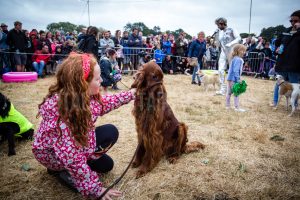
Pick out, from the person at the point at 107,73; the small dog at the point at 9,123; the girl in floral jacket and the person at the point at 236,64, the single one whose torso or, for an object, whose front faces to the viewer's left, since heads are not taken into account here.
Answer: the small dog

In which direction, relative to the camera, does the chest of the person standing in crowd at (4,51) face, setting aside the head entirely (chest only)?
toward the camera

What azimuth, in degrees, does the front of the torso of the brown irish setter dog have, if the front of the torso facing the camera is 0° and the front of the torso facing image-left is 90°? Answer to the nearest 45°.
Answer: approximately 45°

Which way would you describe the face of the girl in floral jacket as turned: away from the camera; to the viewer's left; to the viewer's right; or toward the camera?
to the viewer's right

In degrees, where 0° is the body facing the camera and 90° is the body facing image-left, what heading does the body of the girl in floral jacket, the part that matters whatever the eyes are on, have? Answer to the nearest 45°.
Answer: approximately 270°

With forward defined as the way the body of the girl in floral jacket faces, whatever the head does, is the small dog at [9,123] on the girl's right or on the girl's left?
on the girl's left

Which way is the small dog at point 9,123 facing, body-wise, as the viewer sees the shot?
to the viewer's left

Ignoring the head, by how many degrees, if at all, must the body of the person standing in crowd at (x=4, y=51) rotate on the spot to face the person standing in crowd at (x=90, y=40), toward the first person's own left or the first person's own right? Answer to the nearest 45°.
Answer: approximately 45° to the first person's own left

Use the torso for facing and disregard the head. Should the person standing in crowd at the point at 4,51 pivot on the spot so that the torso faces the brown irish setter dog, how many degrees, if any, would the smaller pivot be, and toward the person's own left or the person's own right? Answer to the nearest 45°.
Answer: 0° — they already face it
